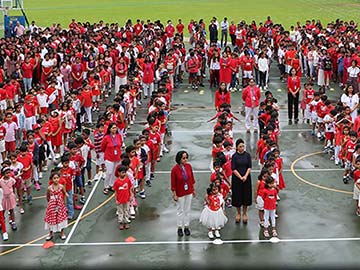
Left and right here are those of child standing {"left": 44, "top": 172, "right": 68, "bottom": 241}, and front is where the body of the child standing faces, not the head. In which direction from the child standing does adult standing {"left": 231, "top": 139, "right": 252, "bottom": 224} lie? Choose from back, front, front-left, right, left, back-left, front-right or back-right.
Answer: left

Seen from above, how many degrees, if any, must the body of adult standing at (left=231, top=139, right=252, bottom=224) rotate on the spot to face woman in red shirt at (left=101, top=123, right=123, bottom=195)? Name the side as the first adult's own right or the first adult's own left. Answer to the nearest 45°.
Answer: approximately 135° to the first adult's own right

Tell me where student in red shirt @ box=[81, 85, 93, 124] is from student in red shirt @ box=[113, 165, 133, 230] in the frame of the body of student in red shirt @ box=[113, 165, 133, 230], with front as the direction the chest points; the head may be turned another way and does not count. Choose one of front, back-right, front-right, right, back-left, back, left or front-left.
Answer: back

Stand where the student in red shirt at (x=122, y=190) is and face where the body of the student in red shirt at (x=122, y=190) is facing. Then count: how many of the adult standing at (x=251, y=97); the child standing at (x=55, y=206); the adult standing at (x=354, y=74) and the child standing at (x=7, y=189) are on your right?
2

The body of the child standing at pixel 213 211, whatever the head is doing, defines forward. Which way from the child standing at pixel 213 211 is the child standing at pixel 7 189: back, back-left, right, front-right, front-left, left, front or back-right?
right

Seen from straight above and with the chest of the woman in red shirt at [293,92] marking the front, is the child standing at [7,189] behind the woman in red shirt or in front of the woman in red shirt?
in front

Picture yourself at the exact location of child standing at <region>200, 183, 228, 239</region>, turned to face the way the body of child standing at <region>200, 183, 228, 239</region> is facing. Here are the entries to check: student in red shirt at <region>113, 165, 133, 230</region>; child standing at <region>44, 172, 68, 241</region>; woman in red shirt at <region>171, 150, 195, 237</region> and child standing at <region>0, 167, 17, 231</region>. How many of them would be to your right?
4

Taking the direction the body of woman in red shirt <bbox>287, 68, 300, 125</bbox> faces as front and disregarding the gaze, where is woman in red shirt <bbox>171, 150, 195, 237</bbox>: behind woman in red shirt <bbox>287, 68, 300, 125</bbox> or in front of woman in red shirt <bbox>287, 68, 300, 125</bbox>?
in front
